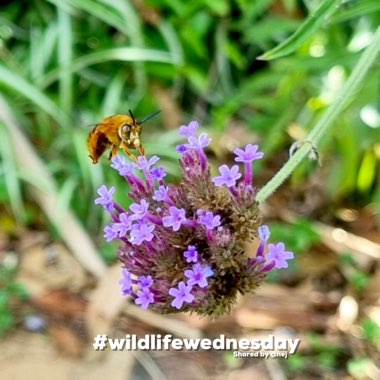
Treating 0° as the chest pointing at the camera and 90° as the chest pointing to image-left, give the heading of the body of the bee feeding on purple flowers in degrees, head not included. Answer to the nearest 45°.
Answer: approximately 315°
